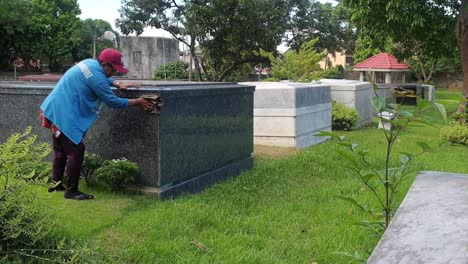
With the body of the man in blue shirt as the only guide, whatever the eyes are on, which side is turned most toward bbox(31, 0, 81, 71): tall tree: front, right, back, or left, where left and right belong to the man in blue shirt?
left

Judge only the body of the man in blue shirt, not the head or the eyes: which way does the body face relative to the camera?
to the viewer's right

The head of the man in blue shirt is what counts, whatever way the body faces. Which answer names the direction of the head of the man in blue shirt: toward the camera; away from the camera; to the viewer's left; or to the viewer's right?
to the viewer's right

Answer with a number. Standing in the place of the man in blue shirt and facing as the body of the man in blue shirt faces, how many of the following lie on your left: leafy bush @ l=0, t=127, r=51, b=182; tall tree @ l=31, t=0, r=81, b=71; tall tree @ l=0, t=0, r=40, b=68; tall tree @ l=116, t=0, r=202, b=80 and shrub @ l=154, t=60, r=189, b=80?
4

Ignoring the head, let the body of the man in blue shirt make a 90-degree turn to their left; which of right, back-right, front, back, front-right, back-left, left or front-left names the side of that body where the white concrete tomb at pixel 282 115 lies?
front-right

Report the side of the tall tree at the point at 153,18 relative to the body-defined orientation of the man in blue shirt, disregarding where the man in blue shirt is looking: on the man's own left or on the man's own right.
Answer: on the man's own left

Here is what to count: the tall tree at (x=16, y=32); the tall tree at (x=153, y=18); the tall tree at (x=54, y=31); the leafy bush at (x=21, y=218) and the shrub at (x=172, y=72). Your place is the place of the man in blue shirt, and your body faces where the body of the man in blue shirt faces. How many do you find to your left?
4

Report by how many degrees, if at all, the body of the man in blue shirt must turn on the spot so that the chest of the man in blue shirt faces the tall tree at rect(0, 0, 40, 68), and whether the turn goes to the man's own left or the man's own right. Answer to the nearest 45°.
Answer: approximately 90° to the man's own left

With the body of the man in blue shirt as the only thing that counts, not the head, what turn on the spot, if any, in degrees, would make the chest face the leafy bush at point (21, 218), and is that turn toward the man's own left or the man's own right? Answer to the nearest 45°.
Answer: approximately 90° to the man's own right

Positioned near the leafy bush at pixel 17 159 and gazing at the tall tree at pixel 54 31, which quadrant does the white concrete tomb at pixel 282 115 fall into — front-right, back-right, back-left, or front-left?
front-right

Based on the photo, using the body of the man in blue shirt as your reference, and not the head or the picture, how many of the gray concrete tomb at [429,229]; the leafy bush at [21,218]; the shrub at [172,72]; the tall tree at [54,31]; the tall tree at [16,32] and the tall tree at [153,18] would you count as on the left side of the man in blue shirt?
4

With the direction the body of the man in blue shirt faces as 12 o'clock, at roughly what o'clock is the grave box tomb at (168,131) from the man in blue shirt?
The grave box tomb is roughly at 11 o'clock from the man in blue shirt.

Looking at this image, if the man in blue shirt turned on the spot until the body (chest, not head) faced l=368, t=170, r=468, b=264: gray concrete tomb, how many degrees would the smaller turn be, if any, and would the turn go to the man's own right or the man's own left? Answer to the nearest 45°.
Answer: approximately 90° to the man's own right
